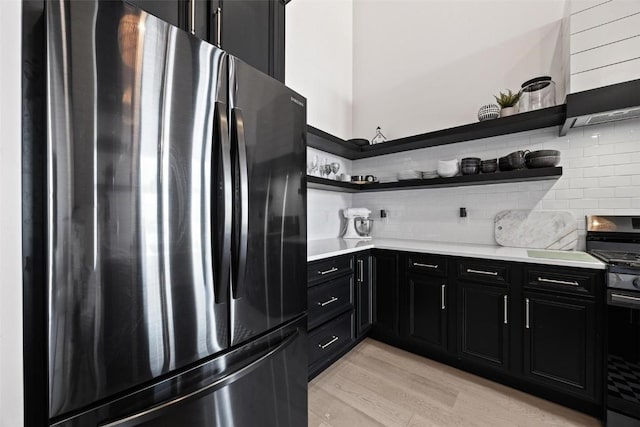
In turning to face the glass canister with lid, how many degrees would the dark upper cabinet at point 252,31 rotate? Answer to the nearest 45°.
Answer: approximately 45° to its left

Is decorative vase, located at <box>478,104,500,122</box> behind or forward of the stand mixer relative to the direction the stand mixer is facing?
forward

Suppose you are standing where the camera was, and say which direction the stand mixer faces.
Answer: facing to the right of the viewer

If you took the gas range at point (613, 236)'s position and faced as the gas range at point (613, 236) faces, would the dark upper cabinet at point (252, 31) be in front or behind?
in front

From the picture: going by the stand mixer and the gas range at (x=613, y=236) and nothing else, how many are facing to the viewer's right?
1

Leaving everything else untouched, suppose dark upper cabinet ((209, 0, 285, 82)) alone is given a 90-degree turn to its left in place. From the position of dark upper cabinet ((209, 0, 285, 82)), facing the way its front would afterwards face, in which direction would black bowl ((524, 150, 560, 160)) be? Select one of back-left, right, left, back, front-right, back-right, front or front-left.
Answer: front-right

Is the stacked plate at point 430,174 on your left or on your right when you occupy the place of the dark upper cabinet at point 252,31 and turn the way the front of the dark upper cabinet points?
on your left

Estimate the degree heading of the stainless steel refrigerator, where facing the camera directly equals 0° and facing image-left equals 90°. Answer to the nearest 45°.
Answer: approximately 315°
